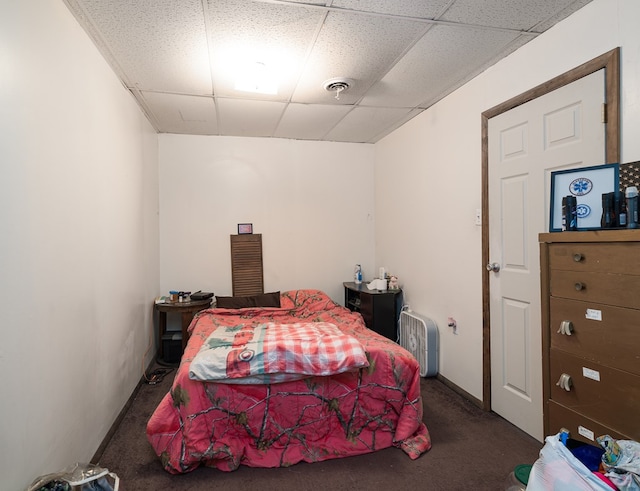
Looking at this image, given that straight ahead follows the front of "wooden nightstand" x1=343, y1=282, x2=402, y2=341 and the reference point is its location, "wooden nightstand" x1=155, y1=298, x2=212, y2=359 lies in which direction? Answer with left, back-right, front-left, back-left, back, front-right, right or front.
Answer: front-right

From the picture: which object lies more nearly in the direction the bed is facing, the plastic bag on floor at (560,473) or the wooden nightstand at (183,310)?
the plastic bag on floor

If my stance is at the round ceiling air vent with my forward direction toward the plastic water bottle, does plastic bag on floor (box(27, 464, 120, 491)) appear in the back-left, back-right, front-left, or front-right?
back-left

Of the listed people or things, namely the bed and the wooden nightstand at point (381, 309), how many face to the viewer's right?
0

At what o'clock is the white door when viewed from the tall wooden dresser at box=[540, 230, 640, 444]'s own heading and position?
The white door is roughly at 4 o'clock from the tall wooden dresser.

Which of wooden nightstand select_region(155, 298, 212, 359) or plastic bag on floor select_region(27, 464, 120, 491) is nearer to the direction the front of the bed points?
the plastic bag on floor

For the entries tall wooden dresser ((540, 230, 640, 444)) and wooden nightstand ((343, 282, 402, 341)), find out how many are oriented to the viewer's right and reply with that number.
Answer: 0

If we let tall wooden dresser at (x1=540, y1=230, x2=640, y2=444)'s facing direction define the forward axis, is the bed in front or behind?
in front

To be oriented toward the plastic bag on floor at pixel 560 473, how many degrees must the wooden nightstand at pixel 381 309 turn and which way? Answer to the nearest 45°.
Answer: approximately 45° to its left

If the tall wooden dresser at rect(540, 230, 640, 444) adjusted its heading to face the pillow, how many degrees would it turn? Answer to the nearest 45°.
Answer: approximately 45° to its right

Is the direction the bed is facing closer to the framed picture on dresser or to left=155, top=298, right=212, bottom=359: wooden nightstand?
the framed picture on dresser

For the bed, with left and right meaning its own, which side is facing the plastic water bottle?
back

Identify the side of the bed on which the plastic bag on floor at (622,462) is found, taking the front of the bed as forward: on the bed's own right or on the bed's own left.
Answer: on the bed's own left

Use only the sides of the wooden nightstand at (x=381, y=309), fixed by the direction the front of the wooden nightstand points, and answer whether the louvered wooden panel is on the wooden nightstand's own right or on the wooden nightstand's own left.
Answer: on the wooden nightstand's own right

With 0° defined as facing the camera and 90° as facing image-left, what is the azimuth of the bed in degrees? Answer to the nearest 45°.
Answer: approximately 0°

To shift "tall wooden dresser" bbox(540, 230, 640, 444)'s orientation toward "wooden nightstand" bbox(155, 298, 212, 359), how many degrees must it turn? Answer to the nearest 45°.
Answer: approximately 45° to its right
